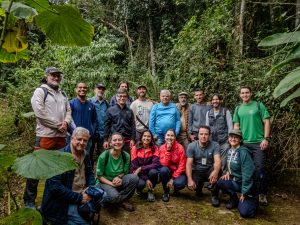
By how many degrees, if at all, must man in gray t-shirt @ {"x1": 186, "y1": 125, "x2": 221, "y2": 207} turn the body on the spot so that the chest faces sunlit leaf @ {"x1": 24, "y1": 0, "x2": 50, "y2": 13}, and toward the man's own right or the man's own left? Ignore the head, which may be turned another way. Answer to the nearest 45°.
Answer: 0° — they already face it

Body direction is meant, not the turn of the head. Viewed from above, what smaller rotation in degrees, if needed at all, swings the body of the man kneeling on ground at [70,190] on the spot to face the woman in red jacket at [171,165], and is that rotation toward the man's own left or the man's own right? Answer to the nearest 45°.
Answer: approximately 90° to the man's own left

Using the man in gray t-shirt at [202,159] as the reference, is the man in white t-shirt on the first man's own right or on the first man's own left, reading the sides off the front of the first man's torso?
on the first man's own right

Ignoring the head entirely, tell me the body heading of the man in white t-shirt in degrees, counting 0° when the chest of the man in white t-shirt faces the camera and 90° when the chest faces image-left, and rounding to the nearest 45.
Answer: approximately 0°

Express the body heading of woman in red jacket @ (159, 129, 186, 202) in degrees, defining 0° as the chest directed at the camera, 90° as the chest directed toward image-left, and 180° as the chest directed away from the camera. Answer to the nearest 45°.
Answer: approximately 0°

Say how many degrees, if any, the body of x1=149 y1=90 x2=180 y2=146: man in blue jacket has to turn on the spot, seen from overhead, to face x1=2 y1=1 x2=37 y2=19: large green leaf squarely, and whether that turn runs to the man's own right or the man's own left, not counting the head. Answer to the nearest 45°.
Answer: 0° — they already face it

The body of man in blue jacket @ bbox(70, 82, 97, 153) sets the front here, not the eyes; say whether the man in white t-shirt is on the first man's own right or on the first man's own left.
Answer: on the first man's own left
